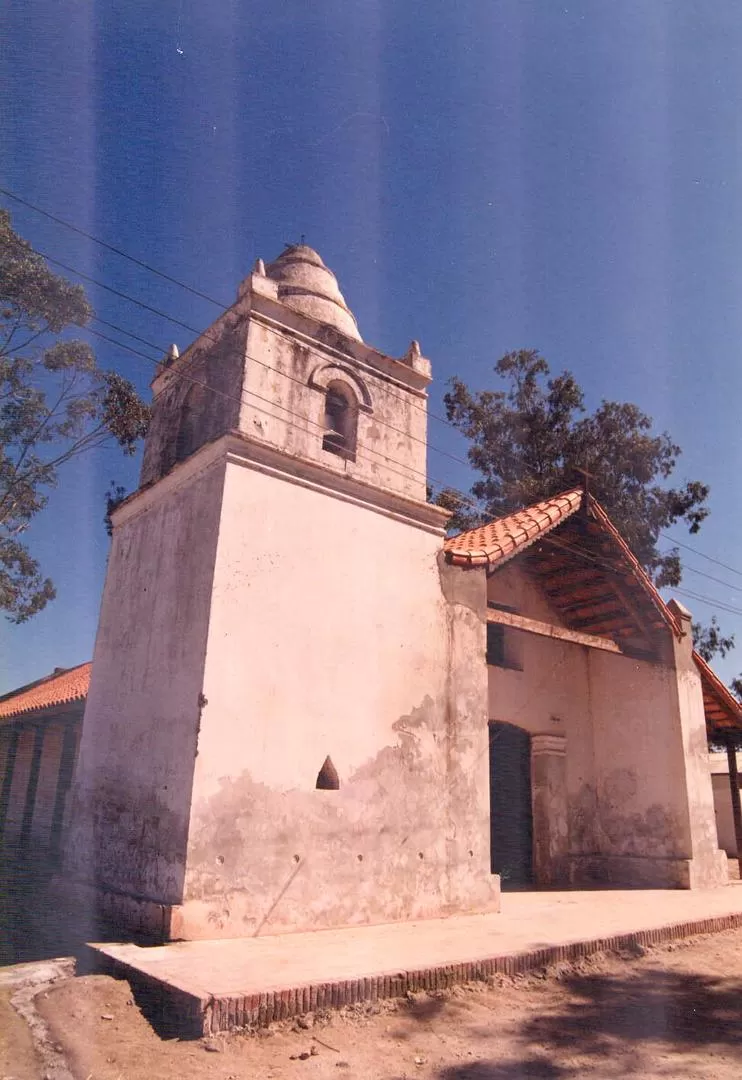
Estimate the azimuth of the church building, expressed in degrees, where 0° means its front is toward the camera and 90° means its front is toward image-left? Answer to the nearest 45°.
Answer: approximately 315°

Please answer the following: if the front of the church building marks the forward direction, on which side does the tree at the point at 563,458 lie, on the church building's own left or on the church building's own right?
on the church building's own left
